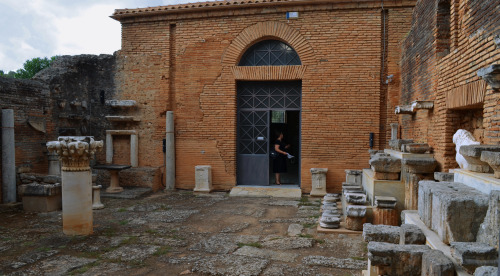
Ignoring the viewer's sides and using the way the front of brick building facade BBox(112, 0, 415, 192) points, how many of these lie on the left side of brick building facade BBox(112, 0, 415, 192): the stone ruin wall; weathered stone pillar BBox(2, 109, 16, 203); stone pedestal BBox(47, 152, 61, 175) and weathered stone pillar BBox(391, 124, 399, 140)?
1

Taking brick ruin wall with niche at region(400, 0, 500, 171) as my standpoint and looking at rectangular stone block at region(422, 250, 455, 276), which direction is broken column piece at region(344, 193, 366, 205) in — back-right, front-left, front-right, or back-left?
front-right

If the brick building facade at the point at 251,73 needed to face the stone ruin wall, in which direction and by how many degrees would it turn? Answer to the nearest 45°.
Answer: approximately 90° to its right

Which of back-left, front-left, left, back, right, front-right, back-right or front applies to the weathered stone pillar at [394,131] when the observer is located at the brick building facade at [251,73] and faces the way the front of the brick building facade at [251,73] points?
left

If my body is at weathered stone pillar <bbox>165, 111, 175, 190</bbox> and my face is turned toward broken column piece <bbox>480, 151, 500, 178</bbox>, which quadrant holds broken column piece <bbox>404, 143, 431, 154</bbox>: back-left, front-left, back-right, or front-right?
front-left

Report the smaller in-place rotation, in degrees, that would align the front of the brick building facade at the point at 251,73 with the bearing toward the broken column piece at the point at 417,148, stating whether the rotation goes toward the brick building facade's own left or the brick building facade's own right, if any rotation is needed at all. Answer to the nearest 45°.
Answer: approximately 45° to the brick building facade's own left

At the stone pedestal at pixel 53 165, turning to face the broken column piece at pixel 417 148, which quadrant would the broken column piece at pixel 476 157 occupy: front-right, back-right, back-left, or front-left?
front-right

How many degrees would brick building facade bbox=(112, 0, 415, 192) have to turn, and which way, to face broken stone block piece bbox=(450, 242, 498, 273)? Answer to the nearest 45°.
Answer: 0° — it already faces it

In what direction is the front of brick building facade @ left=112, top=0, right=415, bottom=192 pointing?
toward the camera

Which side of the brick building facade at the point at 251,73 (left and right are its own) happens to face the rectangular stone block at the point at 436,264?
front

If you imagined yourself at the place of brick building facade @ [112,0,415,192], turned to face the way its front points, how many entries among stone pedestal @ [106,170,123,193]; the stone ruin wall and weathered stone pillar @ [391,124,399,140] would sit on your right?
2

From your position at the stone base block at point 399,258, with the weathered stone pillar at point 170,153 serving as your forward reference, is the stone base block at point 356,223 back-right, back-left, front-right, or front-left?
front-right

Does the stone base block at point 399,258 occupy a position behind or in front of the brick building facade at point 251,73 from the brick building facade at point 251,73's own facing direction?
in front

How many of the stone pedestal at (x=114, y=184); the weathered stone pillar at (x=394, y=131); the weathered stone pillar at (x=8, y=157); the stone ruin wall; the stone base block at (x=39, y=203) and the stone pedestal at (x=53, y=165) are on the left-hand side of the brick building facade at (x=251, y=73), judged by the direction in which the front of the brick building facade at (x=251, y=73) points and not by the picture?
1

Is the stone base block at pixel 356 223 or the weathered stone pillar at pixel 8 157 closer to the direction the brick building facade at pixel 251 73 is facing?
the stone base block

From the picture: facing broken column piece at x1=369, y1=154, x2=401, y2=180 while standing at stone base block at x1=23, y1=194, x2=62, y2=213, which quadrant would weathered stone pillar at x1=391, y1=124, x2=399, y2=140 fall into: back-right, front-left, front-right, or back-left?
front-left
